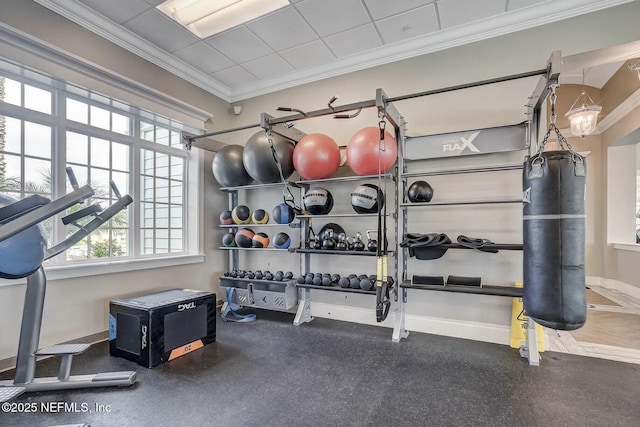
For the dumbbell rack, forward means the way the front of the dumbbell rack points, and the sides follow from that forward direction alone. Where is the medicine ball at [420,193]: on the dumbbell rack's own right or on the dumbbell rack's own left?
on the dumbbell rack's own left

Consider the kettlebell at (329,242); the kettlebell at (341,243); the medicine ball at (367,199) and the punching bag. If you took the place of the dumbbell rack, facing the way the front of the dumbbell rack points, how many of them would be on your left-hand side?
4

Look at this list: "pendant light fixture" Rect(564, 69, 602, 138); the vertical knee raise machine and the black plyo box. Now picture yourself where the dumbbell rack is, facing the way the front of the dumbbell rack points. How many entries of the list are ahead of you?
2

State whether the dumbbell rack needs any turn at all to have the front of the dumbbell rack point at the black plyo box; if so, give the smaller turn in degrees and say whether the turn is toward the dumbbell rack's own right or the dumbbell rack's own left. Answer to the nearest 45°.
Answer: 0° — it already faces it

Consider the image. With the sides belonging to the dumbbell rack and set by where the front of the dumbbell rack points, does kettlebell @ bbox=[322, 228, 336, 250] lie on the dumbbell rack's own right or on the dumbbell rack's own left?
on the dumbbell rack's own left

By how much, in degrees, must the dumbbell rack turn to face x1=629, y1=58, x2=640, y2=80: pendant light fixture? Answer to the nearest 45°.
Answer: approximately 135° to its left

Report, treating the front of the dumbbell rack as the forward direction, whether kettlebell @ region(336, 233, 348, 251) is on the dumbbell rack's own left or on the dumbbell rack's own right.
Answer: on the dumbbell rack's own left

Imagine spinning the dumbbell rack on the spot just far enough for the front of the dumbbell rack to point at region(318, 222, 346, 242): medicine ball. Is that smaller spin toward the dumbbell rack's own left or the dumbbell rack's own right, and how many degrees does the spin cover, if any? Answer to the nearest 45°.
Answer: approximately 90° to the dumbbell rack's own left

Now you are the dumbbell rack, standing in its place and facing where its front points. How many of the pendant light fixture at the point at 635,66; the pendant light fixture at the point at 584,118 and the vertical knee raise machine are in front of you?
1

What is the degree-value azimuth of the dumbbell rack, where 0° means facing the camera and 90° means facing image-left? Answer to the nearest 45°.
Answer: approximately 45°

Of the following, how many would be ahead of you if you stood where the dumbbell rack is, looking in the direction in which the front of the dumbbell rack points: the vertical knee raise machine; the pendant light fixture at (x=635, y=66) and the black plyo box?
2

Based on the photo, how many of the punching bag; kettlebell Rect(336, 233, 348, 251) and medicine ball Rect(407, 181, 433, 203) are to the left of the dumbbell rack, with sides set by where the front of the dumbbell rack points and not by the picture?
3

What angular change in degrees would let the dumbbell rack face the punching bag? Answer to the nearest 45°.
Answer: approximately 90° to its left
